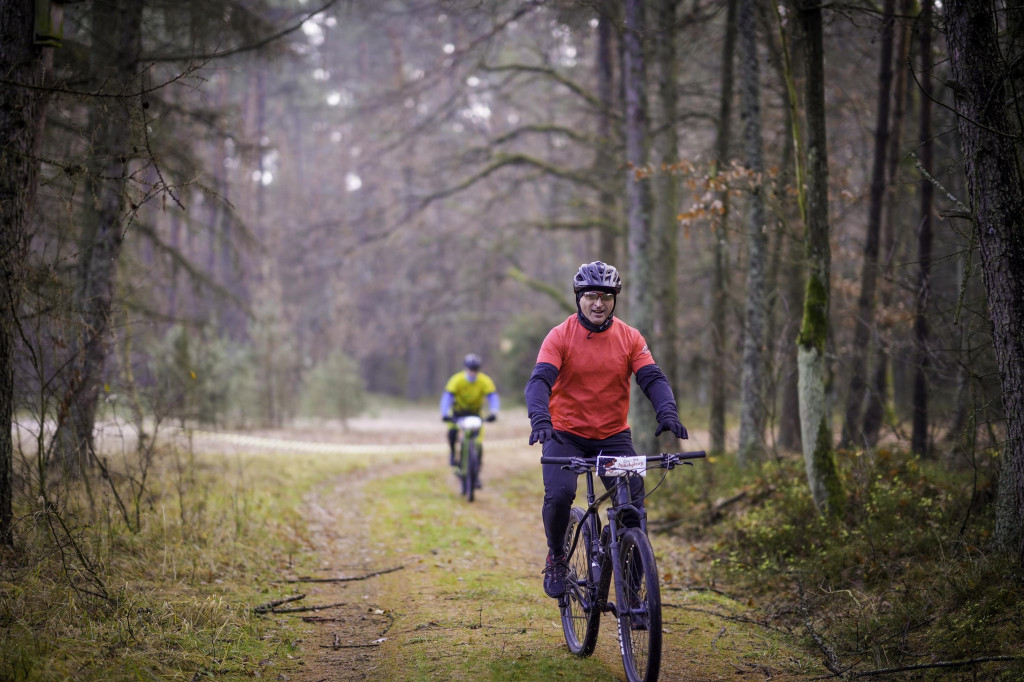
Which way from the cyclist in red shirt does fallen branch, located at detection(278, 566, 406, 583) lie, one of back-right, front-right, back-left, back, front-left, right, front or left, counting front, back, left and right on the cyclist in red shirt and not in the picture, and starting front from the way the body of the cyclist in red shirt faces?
back-right

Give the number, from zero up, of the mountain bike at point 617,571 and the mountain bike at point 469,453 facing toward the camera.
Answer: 2

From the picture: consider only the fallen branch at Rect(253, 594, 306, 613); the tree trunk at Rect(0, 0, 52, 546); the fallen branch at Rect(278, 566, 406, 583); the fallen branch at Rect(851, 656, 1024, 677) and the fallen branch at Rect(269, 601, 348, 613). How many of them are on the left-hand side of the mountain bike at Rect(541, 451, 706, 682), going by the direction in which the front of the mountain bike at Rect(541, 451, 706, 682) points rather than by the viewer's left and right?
1

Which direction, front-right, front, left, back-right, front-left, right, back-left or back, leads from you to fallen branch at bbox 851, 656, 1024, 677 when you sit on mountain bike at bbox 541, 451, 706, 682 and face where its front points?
left

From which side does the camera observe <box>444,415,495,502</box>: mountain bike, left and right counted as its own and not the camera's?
front

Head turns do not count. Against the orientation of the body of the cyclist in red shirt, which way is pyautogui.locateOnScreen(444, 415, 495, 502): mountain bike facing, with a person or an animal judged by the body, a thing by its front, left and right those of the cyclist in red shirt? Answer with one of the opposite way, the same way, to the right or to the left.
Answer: the same way

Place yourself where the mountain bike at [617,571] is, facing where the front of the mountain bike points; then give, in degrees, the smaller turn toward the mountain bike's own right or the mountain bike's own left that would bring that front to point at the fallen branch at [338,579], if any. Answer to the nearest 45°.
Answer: approximately 135° to the mountain bike's own right

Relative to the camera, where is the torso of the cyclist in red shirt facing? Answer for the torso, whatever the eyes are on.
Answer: toward the camera

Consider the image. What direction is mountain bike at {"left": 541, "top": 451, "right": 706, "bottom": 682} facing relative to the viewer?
toward the camera

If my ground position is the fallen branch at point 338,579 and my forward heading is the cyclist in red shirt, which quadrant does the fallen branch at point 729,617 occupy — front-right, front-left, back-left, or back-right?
front-left

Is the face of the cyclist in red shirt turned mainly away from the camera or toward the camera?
toward the camera

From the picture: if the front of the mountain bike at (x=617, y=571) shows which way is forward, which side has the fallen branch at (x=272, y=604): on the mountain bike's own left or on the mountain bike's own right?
on the mountain bike's own right
